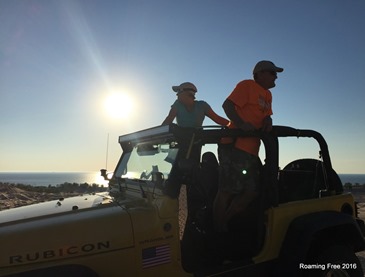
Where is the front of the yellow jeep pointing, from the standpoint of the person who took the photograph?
facing the viewer and to the left of the viewer
